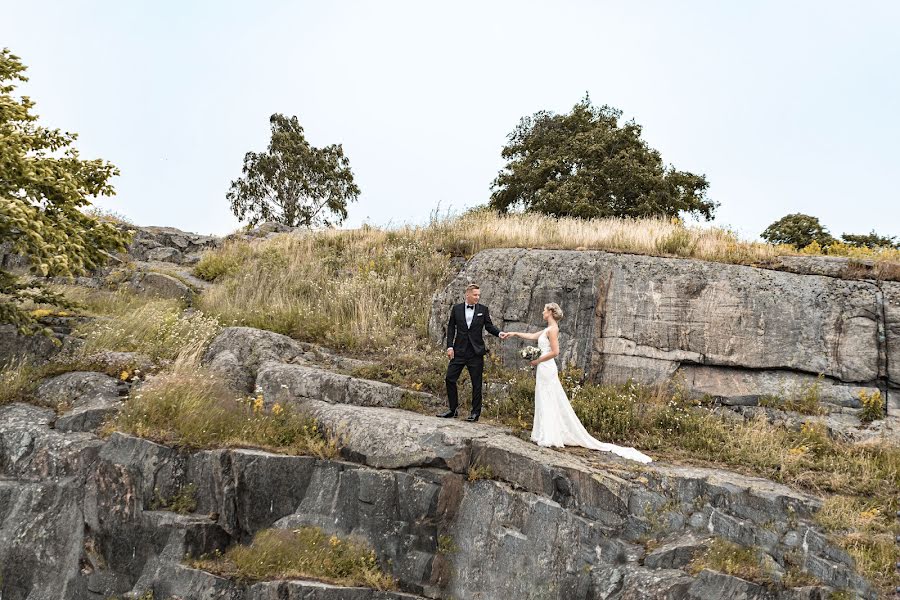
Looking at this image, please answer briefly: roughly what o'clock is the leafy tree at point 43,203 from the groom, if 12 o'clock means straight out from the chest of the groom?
The leafy tree is roughly at 3 o'clock from the groom.

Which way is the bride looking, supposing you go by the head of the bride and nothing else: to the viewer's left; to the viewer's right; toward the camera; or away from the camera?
to the viewer's left

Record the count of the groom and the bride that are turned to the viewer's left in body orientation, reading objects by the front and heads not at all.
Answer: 1

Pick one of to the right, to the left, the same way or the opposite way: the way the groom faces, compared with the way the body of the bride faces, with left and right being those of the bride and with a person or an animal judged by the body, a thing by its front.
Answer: to the left

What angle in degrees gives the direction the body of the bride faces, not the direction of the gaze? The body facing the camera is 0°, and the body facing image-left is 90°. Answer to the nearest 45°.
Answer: approximately 90°

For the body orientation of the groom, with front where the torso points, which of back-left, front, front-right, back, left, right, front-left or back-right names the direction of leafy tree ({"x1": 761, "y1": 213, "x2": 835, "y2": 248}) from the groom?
back-left

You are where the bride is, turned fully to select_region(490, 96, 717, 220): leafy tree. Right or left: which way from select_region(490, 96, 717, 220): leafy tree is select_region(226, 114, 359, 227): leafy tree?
left

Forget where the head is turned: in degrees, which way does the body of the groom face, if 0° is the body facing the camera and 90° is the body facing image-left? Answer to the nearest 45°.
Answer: approximately 0°

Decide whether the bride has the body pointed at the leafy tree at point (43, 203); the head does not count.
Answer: yes

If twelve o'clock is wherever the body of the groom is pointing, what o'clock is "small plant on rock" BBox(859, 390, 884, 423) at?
The small plant on rock is roughly at 9 o'clock from the groom.

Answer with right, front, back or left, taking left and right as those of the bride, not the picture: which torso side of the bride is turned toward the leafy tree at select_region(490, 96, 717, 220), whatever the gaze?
right

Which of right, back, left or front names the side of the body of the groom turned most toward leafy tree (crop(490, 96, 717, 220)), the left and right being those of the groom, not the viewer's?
back
